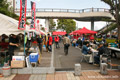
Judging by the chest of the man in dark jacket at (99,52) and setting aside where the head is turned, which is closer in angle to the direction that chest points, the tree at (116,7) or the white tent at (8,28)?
the white tent

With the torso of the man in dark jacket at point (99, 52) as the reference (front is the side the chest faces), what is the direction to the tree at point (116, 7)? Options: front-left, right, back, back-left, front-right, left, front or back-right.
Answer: right

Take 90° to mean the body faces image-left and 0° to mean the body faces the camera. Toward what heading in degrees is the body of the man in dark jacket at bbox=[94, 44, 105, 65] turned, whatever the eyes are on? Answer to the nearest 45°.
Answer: approximately 90°

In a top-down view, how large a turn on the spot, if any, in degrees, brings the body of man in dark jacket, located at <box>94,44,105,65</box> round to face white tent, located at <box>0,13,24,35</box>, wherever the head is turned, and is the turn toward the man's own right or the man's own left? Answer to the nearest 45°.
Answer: approximately 45° to the man's own left

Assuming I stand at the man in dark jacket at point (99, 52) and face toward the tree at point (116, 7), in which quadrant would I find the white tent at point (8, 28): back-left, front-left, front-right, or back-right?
back-left
